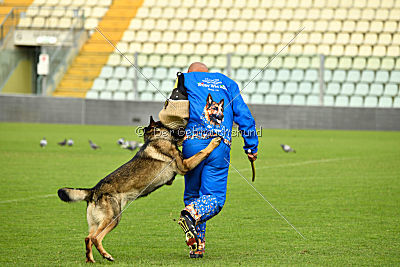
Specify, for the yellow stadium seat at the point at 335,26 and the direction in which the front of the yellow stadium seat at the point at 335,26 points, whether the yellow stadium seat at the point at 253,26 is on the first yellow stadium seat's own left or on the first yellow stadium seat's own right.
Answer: on the first yellow stadium seat's own right

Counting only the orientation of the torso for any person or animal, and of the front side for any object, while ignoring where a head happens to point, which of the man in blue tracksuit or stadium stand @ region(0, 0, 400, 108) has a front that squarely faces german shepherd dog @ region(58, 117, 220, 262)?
the stadium stand

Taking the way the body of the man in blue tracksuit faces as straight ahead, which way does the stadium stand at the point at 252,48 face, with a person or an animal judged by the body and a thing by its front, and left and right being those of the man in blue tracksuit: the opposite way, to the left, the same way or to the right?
the opposite way

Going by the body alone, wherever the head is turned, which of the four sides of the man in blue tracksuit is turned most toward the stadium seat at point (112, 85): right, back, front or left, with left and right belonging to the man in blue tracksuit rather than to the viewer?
front

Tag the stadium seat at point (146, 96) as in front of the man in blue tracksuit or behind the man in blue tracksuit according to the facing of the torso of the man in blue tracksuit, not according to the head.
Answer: in front

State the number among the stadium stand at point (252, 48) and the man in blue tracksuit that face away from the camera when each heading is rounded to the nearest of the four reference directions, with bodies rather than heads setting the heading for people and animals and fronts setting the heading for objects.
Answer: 1

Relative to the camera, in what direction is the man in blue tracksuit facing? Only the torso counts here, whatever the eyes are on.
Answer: away from the camera

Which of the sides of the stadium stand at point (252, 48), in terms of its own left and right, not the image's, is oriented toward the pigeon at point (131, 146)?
front

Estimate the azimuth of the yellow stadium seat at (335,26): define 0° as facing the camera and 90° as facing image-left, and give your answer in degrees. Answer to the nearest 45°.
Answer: approximately 0°

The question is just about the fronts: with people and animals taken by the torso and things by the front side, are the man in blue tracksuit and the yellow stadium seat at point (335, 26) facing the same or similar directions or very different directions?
very different directions

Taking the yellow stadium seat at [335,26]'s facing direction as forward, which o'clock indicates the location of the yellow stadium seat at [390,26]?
the yellow stadium seat at [390,26] is roughly at 9 o'clock from the yellow stadium seat at [335,26].
